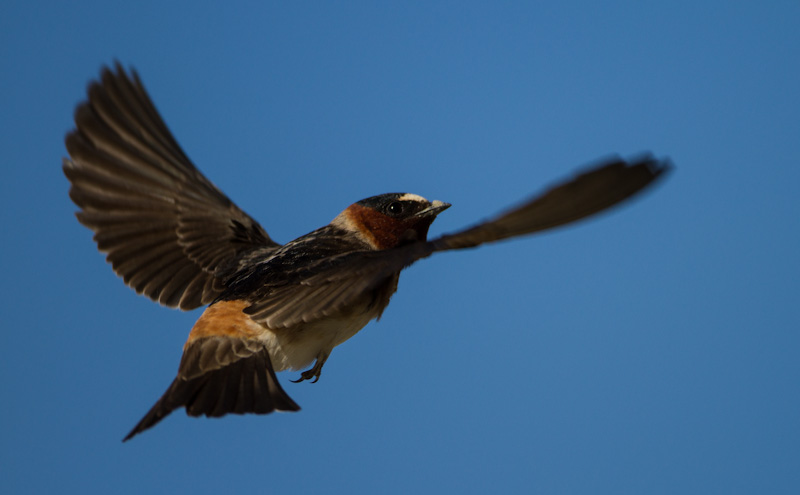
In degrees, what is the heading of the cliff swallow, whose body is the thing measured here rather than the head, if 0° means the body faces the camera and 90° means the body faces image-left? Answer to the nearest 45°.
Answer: approximately 225°
